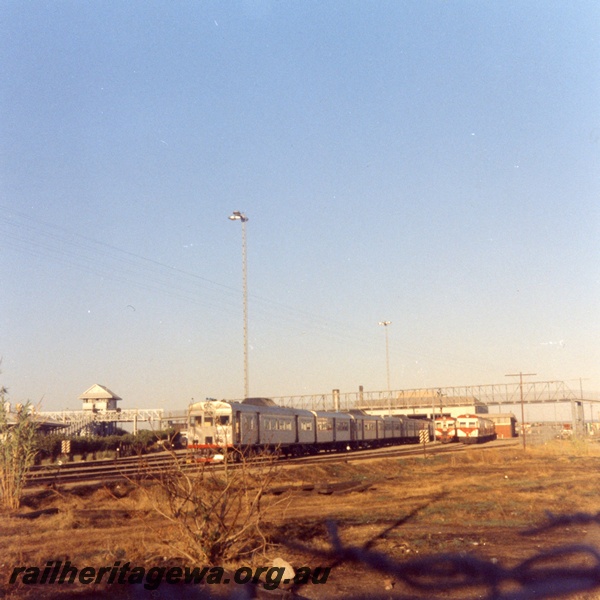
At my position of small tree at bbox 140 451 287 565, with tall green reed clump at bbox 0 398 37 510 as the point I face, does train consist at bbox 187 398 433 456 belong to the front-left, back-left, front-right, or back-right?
front-right

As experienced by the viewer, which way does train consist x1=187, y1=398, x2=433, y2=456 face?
facing the viewer and to the left of the viewer

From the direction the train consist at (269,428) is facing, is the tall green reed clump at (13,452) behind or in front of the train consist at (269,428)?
in front

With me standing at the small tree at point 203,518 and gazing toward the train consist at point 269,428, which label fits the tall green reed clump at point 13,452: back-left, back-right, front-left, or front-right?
front-left

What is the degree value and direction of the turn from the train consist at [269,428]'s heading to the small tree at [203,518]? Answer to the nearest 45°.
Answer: approximately 45° to its left
